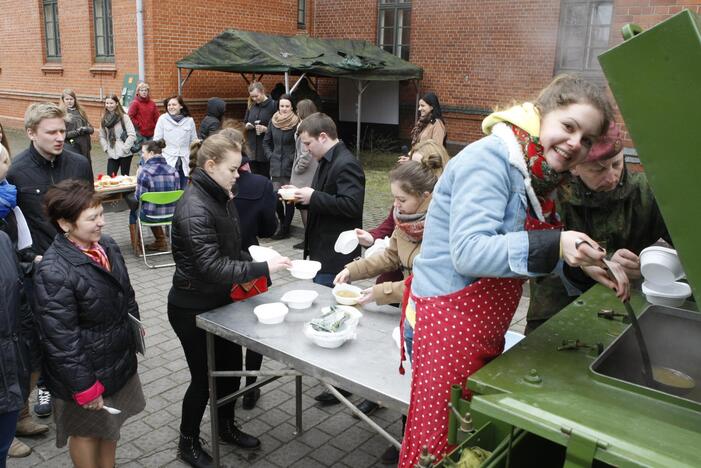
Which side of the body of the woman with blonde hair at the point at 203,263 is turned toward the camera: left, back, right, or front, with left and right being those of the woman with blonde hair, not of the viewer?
right

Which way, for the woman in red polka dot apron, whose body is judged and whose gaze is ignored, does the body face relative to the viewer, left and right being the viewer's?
facing to the right of the viewer

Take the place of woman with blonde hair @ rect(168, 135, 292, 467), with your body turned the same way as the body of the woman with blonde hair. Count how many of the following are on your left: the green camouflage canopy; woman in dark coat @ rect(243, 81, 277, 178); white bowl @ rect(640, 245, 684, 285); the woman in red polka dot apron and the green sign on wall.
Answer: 3

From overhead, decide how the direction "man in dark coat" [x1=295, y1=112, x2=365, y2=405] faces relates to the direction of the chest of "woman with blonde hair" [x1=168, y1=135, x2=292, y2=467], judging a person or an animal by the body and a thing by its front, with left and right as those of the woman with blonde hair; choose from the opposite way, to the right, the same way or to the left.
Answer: the opposite way

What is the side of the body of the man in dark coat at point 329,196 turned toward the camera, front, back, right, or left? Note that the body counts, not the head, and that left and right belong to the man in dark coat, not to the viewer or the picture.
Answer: left

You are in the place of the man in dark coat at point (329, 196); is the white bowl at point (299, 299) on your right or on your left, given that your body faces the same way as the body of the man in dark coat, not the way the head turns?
on your left

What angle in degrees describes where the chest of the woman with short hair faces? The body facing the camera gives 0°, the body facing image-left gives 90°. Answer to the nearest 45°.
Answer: approximately 315°

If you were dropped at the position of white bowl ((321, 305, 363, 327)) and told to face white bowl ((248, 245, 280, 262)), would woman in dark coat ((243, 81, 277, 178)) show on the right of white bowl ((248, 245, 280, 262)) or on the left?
right

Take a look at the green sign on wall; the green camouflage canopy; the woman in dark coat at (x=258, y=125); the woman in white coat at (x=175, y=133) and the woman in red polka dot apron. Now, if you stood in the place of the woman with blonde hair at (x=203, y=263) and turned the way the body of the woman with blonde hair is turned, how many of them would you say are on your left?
4
